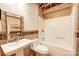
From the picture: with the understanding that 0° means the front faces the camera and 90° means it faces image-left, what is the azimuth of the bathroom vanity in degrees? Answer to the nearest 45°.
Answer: approximately 315°

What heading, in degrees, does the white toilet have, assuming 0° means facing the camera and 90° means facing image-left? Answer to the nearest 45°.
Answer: approximately 315°
